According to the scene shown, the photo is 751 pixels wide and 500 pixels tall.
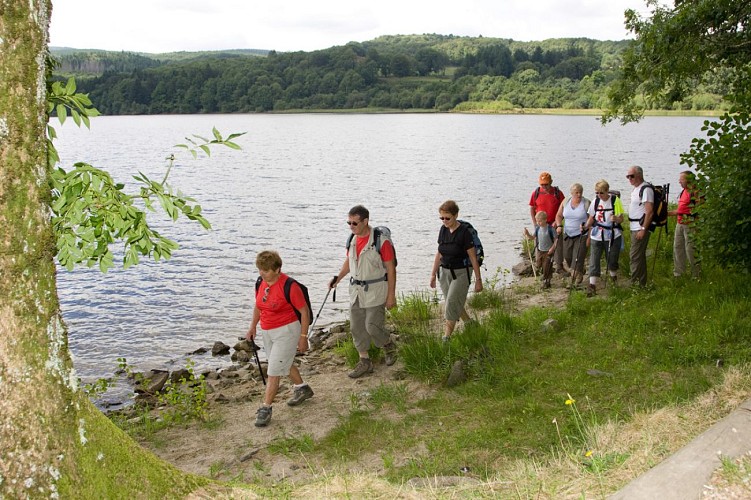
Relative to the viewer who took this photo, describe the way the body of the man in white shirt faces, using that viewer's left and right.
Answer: facing to the left of the viewer

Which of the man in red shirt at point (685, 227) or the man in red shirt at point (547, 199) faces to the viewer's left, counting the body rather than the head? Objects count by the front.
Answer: the man in red shirt at point (685, 227)

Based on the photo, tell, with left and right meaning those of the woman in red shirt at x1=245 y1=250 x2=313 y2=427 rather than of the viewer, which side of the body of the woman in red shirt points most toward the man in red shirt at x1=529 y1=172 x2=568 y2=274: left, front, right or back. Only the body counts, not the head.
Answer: back

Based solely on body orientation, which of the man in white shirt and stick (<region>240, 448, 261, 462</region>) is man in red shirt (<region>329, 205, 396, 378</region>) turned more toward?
the stick

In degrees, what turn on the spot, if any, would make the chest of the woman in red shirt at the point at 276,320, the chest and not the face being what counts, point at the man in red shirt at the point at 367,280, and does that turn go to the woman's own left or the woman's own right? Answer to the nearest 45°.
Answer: approximately 180°

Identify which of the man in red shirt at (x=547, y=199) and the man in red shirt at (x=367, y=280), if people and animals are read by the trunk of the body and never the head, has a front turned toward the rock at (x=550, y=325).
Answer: the man in red shirt at (x=547, y=199)

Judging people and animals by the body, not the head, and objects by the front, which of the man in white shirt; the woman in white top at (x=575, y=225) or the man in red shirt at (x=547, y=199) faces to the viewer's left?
the man in white shirt

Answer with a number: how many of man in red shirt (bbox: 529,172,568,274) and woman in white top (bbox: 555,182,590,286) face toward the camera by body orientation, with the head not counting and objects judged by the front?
2

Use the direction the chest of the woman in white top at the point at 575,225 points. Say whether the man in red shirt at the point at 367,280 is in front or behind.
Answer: in front

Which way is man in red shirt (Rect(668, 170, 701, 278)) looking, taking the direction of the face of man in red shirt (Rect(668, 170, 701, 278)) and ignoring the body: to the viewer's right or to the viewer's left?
to the viewer's left

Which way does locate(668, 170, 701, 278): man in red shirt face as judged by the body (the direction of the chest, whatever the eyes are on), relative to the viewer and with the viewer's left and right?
facing to the left of the viewer

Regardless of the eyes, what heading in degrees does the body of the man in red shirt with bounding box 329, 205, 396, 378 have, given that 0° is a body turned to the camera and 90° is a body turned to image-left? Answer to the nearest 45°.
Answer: approximately 45°
